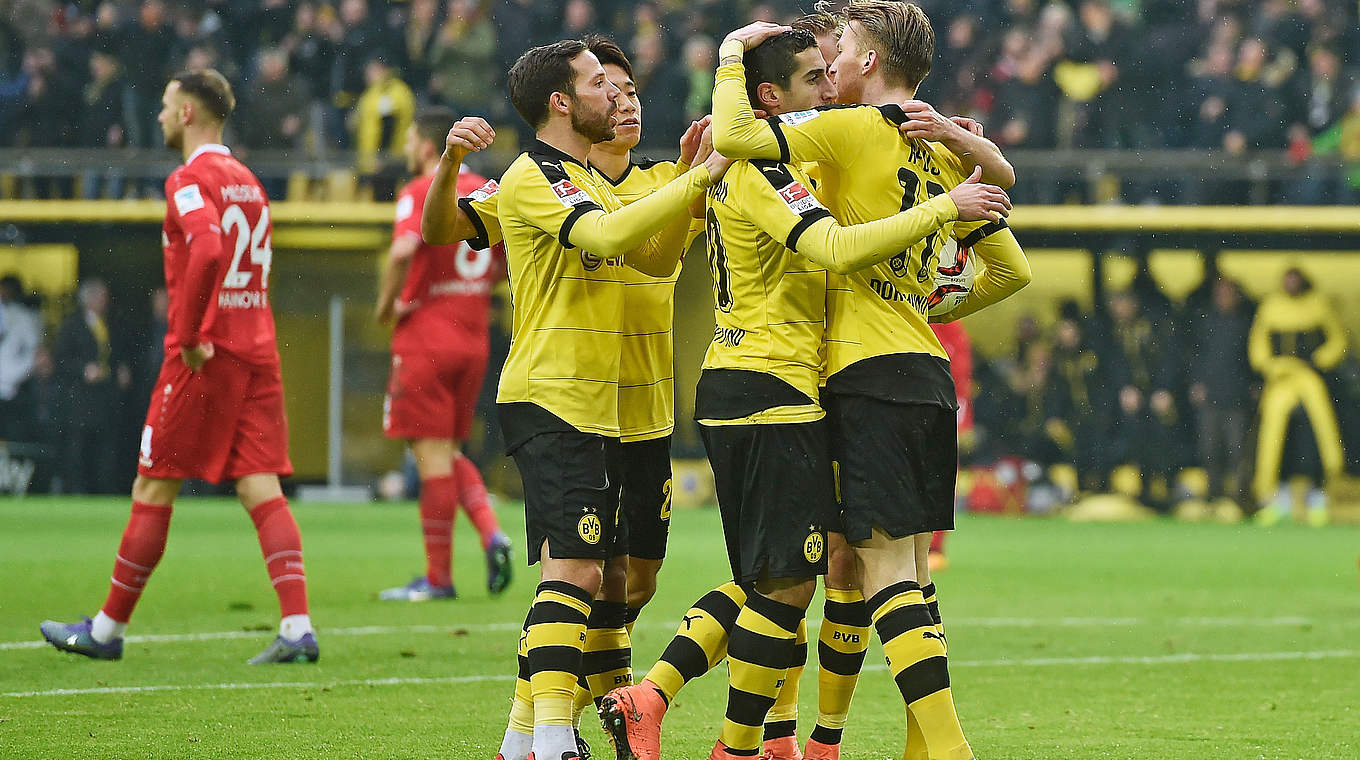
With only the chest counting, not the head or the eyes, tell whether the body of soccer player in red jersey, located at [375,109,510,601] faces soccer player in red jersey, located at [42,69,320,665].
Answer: no

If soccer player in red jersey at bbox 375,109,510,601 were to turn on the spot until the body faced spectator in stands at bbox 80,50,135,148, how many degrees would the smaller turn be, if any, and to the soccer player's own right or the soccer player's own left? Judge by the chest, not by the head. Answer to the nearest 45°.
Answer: approximately 45° to the soccer player's own right

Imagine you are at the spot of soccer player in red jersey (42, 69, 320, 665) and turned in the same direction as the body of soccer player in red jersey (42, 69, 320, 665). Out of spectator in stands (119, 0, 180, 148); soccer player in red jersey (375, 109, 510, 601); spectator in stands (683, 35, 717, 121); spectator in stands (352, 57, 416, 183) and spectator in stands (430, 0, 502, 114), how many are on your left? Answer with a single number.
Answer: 0

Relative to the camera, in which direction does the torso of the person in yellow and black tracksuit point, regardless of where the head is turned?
toward the camera

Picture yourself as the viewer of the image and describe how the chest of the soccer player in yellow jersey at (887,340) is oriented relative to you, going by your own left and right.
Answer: facing away from the viewer and to the left of the viewer

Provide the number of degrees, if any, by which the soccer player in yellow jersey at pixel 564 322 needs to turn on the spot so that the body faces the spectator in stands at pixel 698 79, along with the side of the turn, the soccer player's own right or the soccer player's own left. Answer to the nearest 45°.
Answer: approximately 90° to the soccer player's own left

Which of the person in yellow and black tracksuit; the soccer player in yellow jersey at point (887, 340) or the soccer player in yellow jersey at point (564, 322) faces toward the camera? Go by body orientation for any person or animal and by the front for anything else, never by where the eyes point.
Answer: the person in yellow and black tracksuit

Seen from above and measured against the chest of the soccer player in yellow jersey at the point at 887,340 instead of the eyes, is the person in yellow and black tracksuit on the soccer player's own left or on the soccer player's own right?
on the soccer player's own right

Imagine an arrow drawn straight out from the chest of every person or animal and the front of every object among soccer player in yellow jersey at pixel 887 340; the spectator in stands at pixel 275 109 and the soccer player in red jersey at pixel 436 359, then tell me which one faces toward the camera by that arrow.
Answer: the spectator in stands

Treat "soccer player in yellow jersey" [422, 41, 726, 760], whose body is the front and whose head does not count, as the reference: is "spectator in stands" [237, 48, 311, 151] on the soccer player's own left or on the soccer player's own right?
on the soccer player's own left

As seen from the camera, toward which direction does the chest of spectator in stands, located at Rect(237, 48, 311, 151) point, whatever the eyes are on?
toward the camera

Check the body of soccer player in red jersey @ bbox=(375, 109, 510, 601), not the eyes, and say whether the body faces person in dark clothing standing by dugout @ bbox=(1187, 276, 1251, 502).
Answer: no

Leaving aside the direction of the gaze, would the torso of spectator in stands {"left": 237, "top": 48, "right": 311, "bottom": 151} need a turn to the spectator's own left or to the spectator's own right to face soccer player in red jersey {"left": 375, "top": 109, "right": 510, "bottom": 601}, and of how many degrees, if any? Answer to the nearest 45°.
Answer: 0° — they already face them

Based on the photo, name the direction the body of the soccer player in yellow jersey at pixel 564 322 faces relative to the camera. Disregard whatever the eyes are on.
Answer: to the viewer's right
